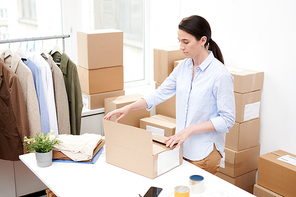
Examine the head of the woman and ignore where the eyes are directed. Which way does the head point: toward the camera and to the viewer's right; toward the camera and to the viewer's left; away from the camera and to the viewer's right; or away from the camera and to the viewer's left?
toward the camera and to the viewer's left

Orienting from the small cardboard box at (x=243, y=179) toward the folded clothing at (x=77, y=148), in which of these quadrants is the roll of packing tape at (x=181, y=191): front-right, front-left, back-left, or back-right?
front-left

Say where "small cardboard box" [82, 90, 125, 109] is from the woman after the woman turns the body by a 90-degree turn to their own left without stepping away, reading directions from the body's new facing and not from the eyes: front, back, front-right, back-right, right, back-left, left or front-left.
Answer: back

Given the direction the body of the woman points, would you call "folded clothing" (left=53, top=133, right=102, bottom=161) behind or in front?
in front

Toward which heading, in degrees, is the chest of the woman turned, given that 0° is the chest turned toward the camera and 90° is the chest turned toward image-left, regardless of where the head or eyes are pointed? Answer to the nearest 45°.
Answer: approximately 45°

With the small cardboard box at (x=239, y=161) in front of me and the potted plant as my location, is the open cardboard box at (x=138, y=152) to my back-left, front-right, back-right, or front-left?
front-right
